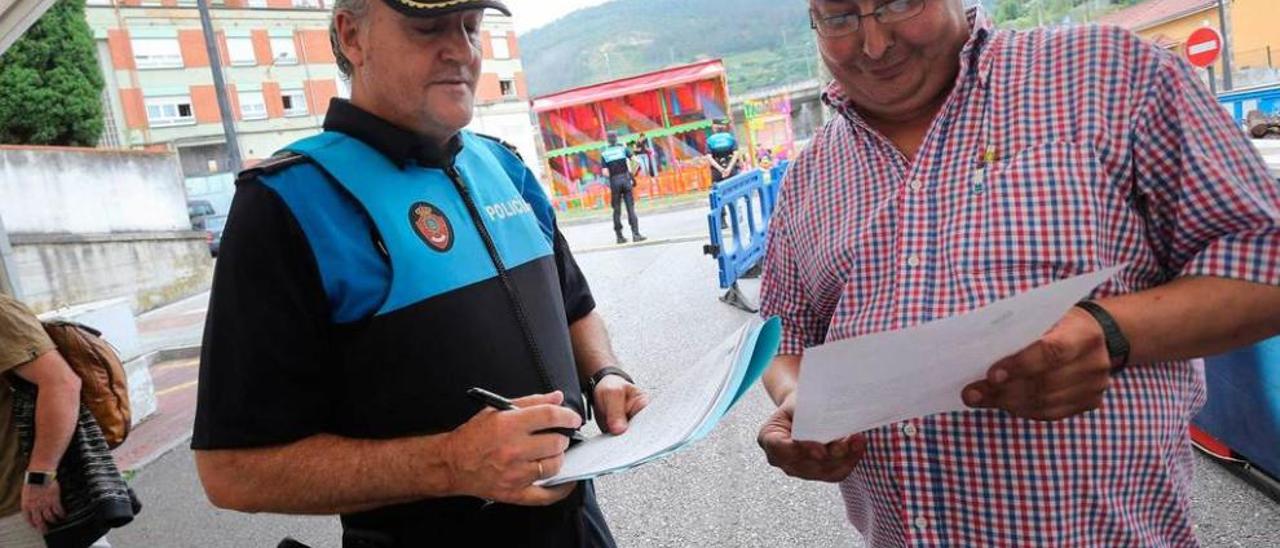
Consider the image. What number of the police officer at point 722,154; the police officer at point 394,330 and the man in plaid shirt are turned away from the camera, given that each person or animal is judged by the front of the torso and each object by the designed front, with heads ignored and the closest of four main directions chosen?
1

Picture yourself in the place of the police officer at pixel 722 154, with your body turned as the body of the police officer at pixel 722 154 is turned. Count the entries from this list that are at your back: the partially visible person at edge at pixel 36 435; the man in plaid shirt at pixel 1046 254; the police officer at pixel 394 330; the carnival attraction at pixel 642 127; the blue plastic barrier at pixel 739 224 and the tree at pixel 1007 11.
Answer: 4

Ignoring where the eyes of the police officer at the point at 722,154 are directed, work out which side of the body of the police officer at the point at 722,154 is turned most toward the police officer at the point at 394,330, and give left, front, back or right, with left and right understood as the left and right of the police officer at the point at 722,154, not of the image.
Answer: back

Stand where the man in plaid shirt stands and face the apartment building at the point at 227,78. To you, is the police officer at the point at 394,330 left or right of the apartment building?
left

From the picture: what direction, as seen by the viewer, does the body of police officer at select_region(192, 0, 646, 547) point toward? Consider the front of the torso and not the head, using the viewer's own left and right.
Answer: facing the viewer and to the right of the viewer

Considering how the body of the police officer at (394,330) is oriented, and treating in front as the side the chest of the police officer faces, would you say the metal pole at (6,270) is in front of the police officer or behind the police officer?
behind

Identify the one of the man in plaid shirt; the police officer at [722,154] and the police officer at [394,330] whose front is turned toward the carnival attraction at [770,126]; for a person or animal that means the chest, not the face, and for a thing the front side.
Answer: the police officer at [722,154]

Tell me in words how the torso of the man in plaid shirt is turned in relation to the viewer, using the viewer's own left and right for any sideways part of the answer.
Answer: facing the viewer and to the left of the viewer

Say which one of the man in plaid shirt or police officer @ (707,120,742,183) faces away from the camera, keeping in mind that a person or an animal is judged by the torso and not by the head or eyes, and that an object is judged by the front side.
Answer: the police officer

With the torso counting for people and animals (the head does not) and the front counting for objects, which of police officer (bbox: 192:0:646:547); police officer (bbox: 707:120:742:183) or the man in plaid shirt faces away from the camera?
police officer (bbox: 707:120:742:183)

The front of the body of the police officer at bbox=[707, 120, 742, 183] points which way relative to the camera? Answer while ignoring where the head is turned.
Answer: away from the camera

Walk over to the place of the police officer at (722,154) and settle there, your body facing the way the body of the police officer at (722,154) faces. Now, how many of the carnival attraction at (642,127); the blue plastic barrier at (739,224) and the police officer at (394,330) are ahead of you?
1

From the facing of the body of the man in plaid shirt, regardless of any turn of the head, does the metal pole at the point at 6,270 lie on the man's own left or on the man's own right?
on the man's own right

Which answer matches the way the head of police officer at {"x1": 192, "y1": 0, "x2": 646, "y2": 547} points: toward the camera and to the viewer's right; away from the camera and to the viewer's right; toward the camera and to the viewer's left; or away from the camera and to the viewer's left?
toward the camera and to the viewer's right

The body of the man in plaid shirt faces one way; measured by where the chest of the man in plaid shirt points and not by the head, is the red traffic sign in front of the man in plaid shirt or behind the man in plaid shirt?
behind

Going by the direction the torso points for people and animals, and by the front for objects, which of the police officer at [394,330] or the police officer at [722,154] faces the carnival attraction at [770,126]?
the police officer at [722,154]
